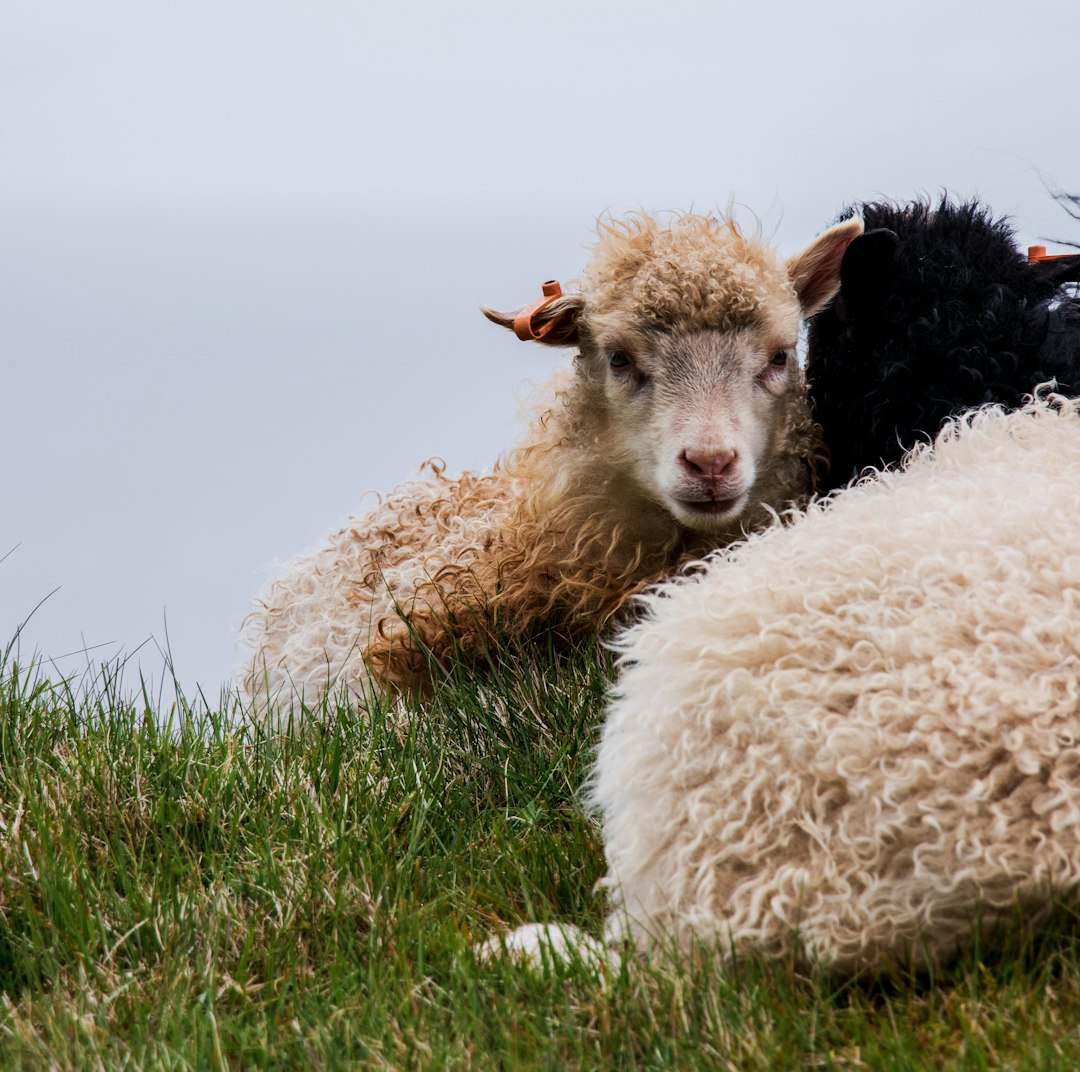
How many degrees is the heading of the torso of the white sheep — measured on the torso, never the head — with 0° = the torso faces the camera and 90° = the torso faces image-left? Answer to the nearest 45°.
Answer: approximately 270°

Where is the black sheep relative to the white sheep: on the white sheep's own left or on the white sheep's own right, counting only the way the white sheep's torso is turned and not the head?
on the white sheep's own left

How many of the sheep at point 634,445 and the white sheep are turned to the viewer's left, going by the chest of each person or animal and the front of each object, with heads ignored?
0

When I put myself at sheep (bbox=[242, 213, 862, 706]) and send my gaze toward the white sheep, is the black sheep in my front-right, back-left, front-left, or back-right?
front-left

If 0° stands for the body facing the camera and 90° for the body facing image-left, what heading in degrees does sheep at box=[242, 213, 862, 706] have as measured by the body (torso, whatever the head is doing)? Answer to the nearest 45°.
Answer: approximately 315°

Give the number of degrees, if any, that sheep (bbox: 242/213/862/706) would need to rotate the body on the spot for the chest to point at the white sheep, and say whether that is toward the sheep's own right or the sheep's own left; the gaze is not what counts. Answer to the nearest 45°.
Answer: approximately 45° to the sheep's own right

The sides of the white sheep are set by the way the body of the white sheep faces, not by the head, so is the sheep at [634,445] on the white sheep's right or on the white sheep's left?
on the white sheep's left
